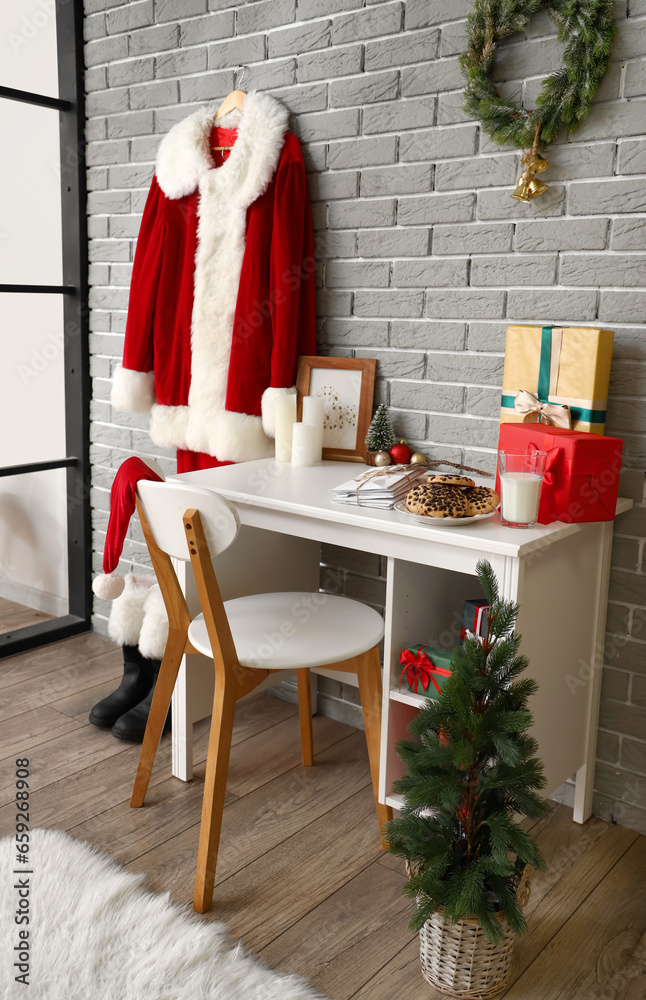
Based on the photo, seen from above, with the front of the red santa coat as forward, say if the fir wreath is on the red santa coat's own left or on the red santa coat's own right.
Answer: on the red santa coat's own left

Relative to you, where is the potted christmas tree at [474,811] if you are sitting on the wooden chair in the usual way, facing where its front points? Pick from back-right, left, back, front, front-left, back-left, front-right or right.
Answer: right

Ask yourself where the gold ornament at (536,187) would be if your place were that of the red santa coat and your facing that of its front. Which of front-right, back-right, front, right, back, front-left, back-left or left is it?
left

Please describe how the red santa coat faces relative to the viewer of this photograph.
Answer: facing the viewer and to the left of the viewer

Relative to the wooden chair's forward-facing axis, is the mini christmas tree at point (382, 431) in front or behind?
in front

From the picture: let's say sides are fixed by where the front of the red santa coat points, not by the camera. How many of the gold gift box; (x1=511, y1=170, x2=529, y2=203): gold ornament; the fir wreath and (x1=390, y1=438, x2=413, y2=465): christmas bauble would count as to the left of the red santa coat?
4

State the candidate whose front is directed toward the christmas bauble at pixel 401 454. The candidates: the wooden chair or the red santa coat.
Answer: the wooden chair

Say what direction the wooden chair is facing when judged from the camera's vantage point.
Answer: facing away from the viewer and to the right of the viewer

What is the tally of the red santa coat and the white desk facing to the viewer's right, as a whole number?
0

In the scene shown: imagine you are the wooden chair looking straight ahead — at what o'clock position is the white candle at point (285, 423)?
The white candle is roughly at 11 o'clock from the wooden chair.

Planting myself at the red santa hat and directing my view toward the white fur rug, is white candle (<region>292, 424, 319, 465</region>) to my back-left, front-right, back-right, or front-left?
back-left

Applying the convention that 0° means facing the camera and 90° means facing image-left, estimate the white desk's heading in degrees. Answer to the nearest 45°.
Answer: approximately 45°

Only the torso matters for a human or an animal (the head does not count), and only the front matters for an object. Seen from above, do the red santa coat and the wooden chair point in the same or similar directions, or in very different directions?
very different directions

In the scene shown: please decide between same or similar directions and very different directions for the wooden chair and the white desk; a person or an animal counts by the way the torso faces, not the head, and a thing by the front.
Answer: very different directions
